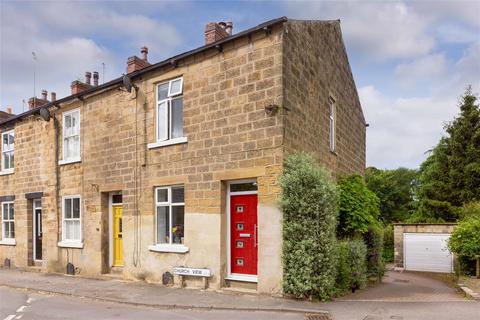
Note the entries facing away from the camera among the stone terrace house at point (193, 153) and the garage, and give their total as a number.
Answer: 0

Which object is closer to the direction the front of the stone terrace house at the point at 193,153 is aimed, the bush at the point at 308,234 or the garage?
the bush

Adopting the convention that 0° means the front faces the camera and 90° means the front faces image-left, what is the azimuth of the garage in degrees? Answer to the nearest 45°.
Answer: approximately 0°

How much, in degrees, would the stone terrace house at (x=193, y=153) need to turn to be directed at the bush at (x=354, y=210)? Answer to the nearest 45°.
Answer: approximately 135° to its left

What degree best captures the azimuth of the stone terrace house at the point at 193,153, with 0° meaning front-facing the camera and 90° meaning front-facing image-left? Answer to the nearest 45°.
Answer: approximately 45°

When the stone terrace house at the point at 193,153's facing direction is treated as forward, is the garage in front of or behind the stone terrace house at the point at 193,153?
behind
